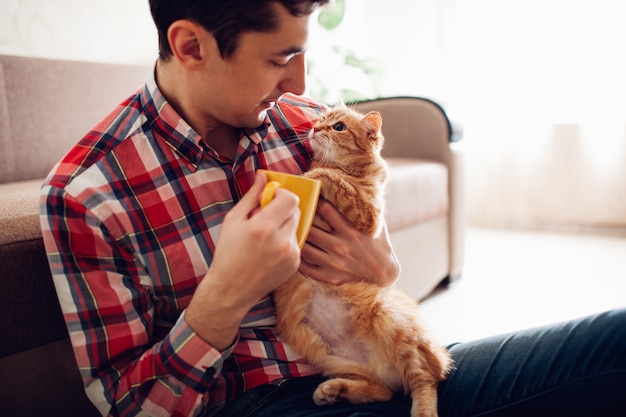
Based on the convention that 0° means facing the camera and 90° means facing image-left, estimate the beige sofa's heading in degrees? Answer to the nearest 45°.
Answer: approximately 315°

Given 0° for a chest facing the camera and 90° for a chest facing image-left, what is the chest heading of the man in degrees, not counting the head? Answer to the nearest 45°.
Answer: approximately 315°

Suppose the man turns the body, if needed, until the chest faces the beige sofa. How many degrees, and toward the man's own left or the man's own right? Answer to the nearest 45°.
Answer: approximately 180°
